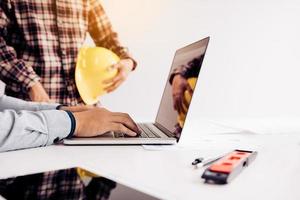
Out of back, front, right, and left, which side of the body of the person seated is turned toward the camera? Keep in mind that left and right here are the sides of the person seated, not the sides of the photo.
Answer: right

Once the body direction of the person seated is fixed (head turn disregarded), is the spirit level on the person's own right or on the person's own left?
on the person's own right

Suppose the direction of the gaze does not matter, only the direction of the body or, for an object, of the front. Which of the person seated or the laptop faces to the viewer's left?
the laptop

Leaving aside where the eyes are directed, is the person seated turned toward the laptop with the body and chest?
yes

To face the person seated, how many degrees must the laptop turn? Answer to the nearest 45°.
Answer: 0° — it already faces them

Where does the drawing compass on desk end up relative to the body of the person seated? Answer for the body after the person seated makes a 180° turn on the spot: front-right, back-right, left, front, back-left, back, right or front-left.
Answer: back-left

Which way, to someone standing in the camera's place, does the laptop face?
facing to the left of the viewer

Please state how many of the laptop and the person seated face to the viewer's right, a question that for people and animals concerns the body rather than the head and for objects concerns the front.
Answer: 1

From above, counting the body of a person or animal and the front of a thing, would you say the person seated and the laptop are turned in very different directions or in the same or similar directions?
very different directions
